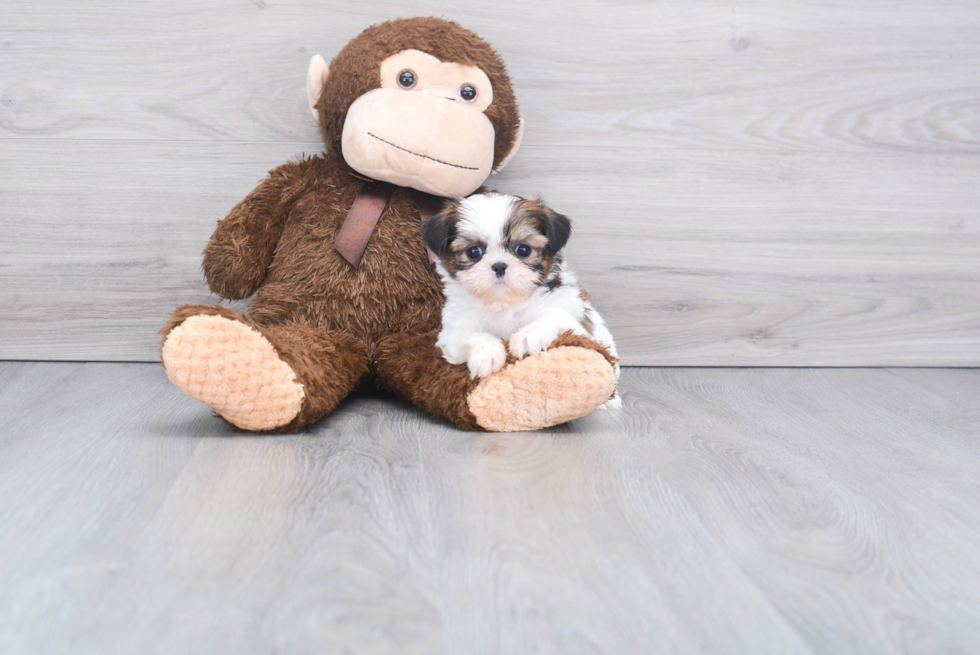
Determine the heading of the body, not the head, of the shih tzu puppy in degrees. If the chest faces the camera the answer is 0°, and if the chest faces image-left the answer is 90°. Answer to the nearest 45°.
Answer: approximately 45°

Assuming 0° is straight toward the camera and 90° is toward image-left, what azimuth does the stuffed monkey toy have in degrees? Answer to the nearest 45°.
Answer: approximately 0°
